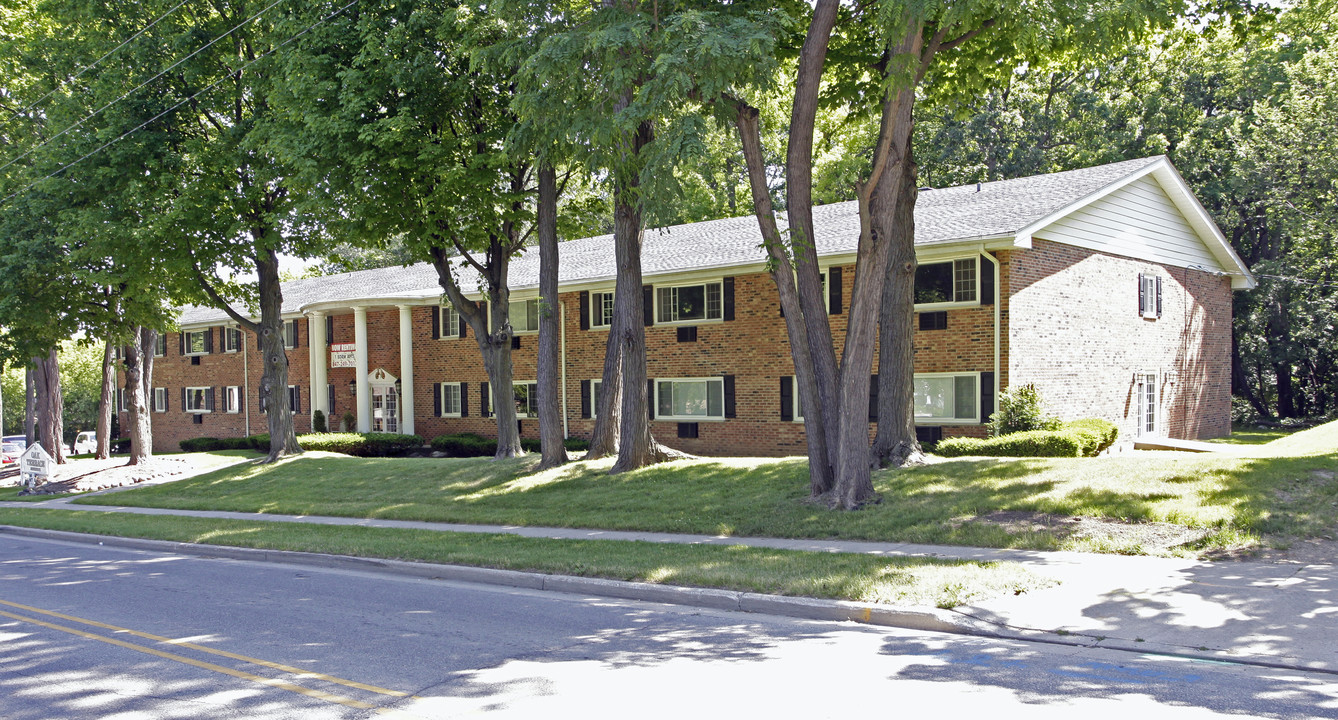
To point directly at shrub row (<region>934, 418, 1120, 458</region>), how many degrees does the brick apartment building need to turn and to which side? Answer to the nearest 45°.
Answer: approximately 45° to its left

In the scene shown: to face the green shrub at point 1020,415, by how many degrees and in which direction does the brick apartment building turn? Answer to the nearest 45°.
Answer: approximately 45° to its left

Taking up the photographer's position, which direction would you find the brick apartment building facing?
facing the viewer and to the left of the viewer

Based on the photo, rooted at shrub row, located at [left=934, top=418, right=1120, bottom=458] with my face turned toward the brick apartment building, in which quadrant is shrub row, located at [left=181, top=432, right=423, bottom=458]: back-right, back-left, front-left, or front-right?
front-left
